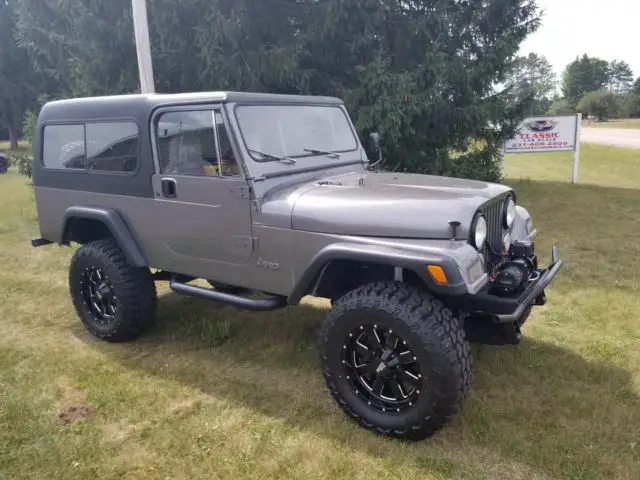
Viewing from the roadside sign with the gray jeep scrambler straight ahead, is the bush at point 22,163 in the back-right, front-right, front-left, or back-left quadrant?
front-right

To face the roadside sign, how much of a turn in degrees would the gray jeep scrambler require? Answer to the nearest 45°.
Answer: approximately 90° to its left

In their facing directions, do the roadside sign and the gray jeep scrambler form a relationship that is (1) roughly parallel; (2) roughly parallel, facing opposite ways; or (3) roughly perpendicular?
roughly perpendicular

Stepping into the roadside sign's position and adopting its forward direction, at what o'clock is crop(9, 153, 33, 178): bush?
The bush is roughly at 2 o'clock from the roadside sign.

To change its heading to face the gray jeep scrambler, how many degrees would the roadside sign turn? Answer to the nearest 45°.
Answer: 0° — it already faces it

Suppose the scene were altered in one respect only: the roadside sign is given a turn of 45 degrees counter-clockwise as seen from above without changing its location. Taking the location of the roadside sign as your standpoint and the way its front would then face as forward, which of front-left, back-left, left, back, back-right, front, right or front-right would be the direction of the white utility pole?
right

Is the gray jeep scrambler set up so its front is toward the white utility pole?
no

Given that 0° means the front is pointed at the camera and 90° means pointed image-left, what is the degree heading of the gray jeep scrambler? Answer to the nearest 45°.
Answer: approximately 315°

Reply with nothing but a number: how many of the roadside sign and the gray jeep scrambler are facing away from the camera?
0

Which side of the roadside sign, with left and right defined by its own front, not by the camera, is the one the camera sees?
front

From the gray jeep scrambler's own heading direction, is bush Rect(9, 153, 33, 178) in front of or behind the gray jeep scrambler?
behind
